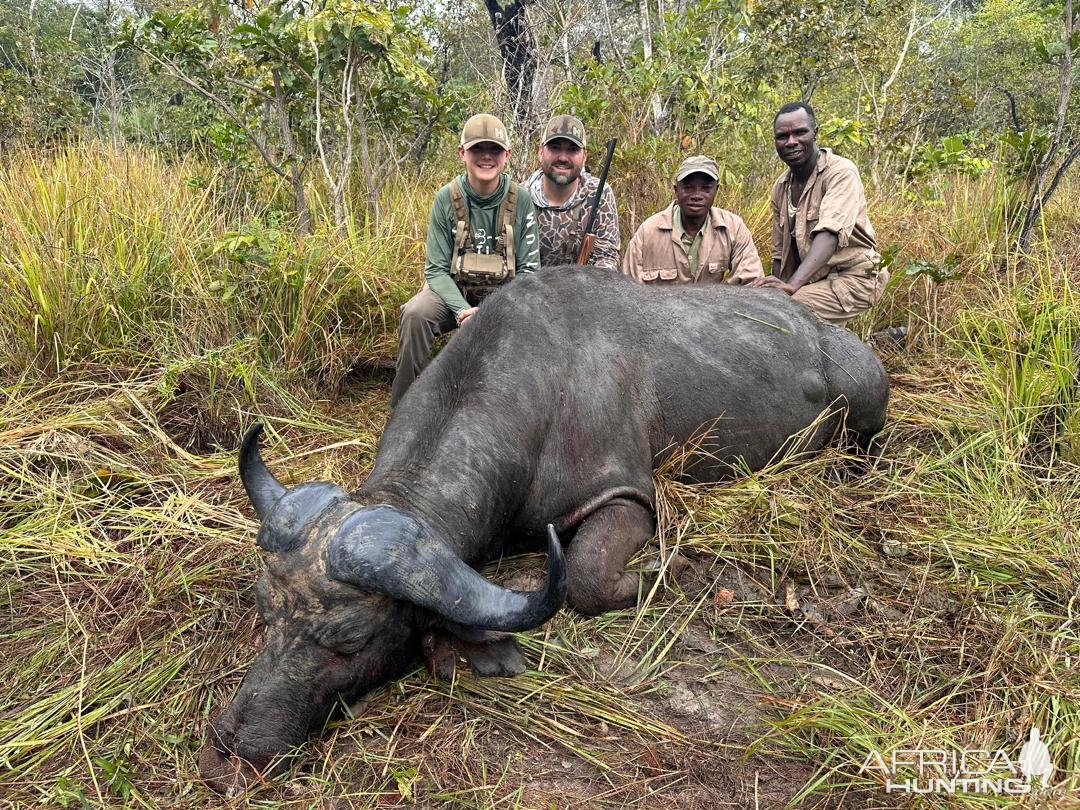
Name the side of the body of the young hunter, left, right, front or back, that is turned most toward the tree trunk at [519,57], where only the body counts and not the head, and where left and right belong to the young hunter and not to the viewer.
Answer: back

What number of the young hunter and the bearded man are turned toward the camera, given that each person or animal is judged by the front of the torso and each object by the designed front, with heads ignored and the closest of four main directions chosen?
2

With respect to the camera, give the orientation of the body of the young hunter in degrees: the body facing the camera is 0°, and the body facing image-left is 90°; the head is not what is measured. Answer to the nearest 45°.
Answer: approximately 0°

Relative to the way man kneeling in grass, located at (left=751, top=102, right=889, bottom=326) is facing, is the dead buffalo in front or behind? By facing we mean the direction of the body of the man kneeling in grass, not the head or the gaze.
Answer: in front

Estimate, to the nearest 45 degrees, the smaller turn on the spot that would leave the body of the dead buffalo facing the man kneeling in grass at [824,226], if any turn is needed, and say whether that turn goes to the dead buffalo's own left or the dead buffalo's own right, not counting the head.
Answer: approximately 180°

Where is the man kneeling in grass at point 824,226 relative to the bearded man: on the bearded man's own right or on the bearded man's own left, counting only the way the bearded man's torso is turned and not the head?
on the bearded man's own left

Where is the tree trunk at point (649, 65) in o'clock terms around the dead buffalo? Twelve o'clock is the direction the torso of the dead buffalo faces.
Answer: The tree trunk is roughly at 5 o'clock from the dead buffalo.

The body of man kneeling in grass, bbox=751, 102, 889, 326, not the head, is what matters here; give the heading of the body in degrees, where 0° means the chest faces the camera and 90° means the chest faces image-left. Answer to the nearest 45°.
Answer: approximately 45°

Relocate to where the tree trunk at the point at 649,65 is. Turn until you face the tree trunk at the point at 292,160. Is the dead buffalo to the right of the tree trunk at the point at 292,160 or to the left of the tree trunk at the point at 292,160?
left

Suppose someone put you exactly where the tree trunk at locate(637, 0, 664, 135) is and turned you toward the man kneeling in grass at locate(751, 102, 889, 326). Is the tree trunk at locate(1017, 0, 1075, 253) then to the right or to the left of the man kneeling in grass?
left

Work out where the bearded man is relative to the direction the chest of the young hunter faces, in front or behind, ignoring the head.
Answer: behind

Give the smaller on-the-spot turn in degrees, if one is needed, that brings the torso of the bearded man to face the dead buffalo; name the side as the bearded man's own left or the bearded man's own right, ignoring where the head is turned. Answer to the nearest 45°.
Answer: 0° — they already face it

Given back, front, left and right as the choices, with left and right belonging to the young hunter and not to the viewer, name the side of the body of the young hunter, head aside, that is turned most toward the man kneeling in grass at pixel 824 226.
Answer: left

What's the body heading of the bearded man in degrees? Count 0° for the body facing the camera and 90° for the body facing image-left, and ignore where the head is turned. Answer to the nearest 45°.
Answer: approximately 0°
